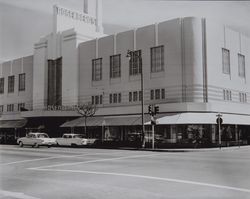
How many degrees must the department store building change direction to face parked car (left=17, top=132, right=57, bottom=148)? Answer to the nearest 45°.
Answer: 0° — it already faces it

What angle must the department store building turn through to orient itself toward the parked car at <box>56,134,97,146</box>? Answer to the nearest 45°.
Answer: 0° — it already faces it
